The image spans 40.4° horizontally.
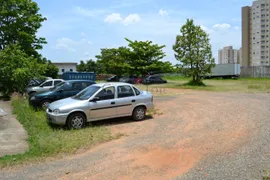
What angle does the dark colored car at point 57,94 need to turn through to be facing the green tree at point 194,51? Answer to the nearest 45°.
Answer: approximately 180°

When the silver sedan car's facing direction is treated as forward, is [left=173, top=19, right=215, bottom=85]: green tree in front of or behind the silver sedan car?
behind

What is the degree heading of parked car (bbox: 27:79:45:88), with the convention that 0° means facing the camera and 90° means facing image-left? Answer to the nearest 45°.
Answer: approximately 45°

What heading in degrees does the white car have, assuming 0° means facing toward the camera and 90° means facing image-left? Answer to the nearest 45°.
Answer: approximately 45°
